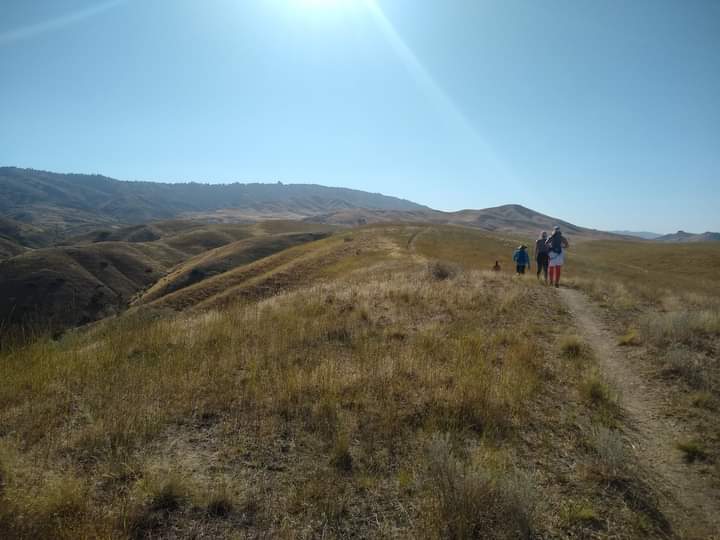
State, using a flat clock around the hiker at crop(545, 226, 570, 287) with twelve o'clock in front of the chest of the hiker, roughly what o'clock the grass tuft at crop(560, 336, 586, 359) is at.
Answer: The grass tuft is roughly at 6 o'clock from the hiker.

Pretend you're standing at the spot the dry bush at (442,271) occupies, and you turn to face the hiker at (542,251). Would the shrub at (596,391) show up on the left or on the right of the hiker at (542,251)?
right

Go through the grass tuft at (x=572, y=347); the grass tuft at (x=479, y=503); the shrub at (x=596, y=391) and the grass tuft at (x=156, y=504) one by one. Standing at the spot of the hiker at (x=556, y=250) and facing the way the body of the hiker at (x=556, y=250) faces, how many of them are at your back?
4

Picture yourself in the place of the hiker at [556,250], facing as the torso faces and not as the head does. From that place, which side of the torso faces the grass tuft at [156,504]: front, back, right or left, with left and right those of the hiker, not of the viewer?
back

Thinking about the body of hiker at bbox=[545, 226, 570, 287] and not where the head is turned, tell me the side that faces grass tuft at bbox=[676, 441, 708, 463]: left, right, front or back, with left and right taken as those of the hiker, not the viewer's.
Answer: back

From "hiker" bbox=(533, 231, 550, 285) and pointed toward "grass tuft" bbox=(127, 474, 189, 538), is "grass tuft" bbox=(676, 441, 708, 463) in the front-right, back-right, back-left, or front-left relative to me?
front-left

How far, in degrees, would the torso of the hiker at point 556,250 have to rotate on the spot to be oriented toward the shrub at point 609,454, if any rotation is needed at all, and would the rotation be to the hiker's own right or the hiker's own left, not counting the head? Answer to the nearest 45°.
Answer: approximately 180°

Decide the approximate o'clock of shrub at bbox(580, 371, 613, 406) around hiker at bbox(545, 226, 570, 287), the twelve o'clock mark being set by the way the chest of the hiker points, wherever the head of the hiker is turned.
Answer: The shrub is roughly at 6 o'clock from the hiker.

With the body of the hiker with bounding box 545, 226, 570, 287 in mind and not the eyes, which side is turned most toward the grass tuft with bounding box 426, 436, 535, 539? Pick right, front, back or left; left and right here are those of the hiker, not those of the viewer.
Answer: back

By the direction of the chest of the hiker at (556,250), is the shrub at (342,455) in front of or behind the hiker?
behind

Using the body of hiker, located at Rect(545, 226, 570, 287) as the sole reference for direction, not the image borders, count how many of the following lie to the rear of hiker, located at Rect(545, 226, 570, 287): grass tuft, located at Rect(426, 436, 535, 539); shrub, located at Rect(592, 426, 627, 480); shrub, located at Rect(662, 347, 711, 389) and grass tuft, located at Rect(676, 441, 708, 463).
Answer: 4

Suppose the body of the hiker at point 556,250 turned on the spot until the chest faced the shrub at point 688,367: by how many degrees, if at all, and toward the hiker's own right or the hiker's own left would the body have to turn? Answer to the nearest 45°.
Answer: approximately 180°

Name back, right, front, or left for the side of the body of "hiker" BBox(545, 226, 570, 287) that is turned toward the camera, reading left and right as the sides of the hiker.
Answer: back

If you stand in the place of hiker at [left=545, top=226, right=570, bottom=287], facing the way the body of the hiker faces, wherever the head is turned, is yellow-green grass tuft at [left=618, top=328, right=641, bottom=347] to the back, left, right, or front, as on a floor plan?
back
